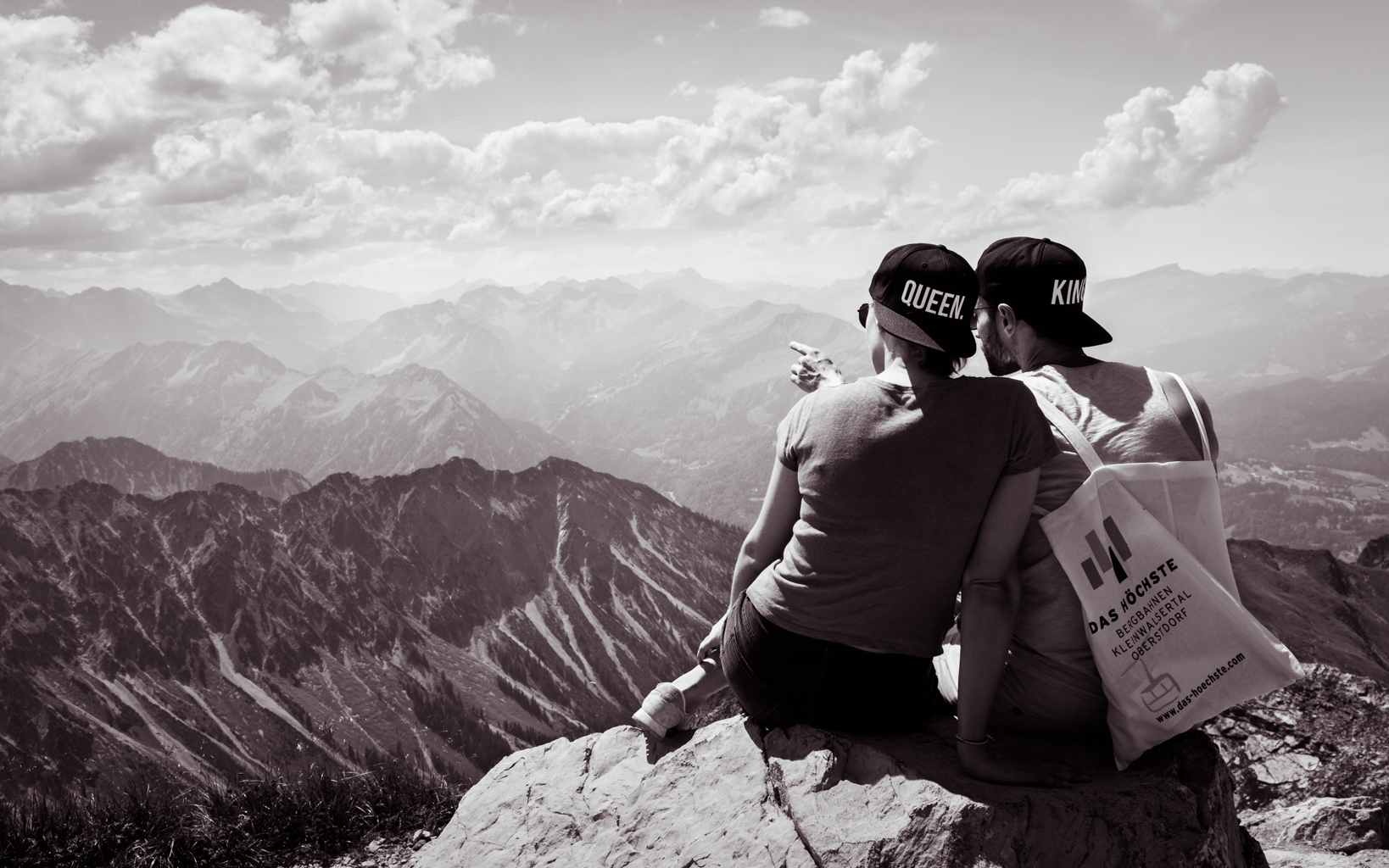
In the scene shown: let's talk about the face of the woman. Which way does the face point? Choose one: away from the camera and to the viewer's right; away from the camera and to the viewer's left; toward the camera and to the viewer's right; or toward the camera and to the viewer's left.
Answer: away from the camera and to the viewer's left

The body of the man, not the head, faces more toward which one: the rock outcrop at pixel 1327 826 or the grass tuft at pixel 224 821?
the grass tuft

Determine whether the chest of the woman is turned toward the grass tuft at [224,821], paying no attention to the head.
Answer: no

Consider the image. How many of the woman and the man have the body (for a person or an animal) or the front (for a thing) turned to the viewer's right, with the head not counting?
0

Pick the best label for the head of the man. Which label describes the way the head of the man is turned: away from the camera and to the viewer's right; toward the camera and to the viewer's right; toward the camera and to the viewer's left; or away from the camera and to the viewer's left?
away from the camera and to the viewer's left

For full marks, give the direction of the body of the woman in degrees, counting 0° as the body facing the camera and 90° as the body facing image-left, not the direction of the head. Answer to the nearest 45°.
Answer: approximately 180°

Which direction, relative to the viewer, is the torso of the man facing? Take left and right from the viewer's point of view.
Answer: facing away from the viewer and to the left of the viewer
